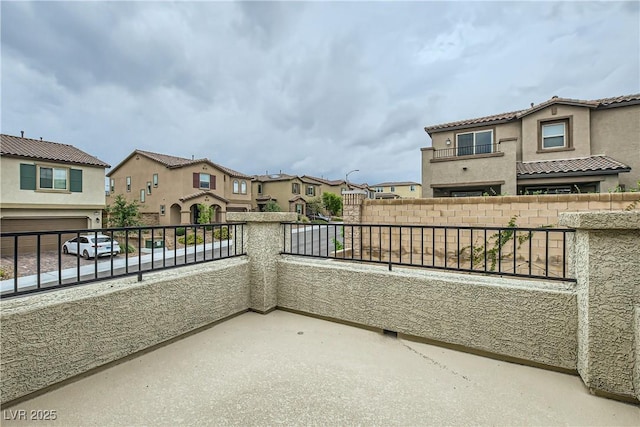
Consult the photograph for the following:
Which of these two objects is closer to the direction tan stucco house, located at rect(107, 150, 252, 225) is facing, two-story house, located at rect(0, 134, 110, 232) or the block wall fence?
the block wall fence

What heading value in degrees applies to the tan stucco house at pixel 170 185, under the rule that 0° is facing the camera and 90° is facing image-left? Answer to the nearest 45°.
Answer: approximately 315°

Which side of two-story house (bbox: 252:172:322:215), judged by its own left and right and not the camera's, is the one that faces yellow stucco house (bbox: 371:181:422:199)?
left

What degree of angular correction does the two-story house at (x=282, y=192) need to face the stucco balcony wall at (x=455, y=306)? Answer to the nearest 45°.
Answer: approximately 45° to its right

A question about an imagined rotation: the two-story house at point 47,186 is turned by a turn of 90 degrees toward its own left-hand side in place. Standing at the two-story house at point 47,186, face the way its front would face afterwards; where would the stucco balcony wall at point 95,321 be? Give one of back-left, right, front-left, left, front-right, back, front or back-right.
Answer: back-right

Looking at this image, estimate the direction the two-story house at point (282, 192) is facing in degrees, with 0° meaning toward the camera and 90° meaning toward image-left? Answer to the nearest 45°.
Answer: approximately 315°

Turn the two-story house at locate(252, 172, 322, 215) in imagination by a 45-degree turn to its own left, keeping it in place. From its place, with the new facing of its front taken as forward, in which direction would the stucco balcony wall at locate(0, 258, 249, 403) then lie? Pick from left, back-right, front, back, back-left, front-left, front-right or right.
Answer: right

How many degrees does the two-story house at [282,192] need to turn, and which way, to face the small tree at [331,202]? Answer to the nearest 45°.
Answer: approximately 45° to its left

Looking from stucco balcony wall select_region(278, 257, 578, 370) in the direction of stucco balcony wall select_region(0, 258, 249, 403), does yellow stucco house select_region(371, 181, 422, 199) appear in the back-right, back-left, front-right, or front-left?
back-right

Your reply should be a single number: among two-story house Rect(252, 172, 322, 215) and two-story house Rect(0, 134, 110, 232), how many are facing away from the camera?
0

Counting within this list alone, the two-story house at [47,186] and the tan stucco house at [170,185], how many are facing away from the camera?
0
